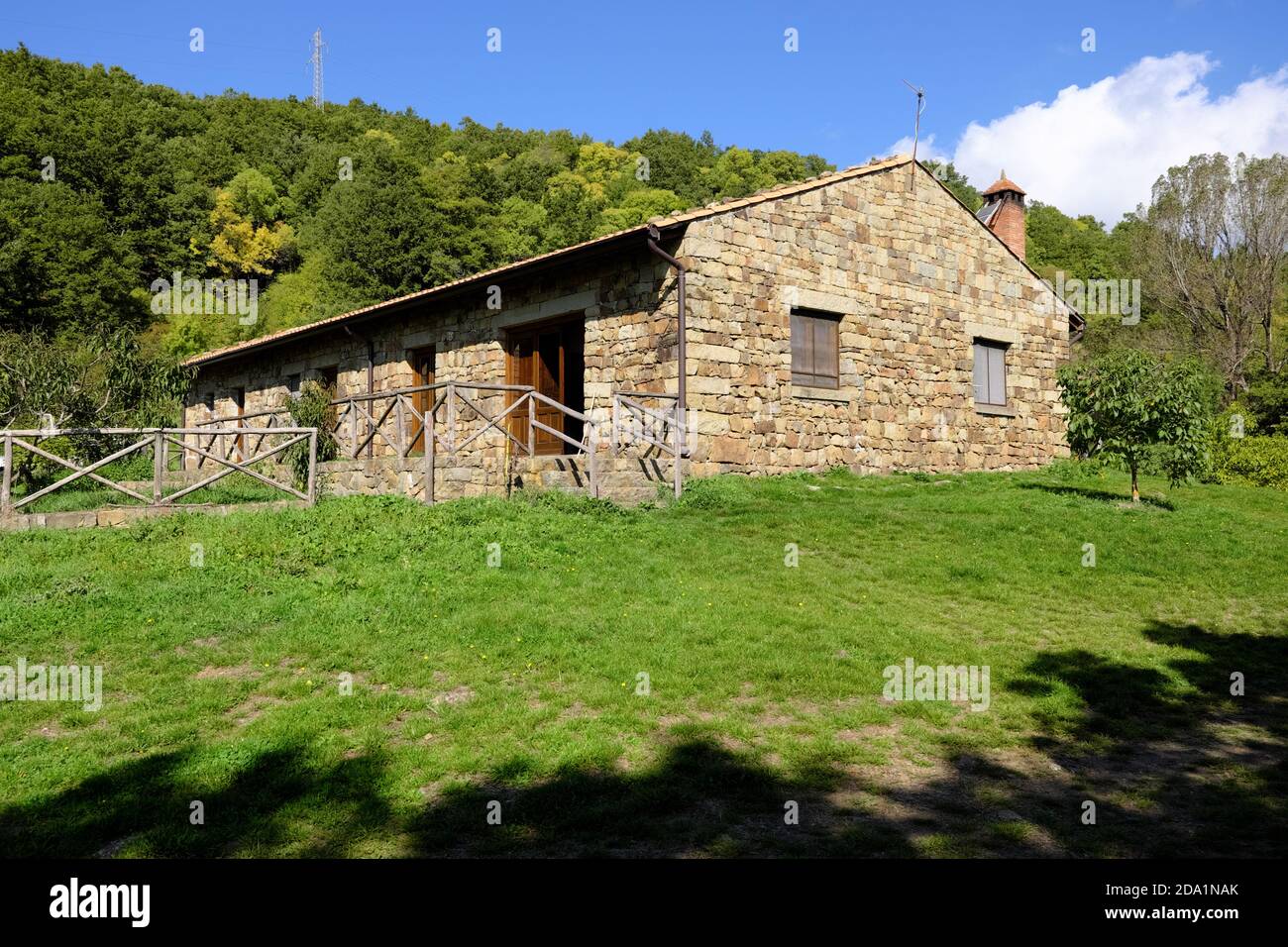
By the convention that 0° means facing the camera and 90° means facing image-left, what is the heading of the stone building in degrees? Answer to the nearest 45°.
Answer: approximately 45°

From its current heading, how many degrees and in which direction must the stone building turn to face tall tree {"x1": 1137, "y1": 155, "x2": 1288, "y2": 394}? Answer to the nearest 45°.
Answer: approximately 180°

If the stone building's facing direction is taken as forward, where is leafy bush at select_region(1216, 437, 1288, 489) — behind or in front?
behind

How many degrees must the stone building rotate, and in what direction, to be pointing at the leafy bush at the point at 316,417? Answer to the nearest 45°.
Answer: approximately 45° to its right

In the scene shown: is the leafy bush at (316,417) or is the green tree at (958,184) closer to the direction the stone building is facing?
the leafy bush

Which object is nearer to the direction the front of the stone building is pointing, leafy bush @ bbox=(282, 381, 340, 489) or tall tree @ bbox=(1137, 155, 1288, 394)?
the leafy bush

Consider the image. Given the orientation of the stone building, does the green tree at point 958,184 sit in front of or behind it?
behind
